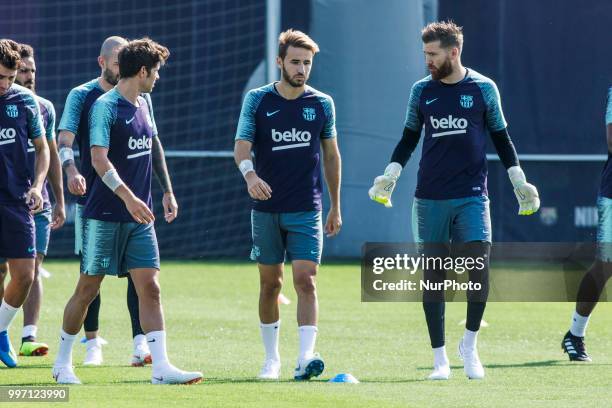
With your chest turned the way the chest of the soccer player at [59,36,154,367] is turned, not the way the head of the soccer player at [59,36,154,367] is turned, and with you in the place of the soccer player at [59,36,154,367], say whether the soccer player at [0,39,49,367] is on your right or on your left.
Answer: on your right

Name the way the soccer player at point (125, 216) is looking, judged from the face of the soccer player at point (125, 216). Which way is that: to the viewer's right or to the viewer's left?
to the viewer's right

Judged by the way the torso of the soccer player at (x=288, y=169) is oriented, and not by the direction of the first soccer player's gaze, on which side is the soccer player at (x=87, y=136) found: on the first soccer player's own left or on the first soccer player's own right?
on the first soccer player's own right

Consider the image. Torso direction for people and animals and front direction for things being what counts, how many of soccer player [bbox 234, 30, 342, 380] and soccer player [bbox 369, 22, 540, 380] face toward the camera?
2

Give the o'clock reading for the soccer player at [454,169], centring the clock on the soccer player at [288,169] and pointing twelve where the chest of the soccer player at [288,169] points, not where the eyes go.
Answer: the soccer player at [454,169] is roughly at 9 o'clock from the soccer player at [288,169].
